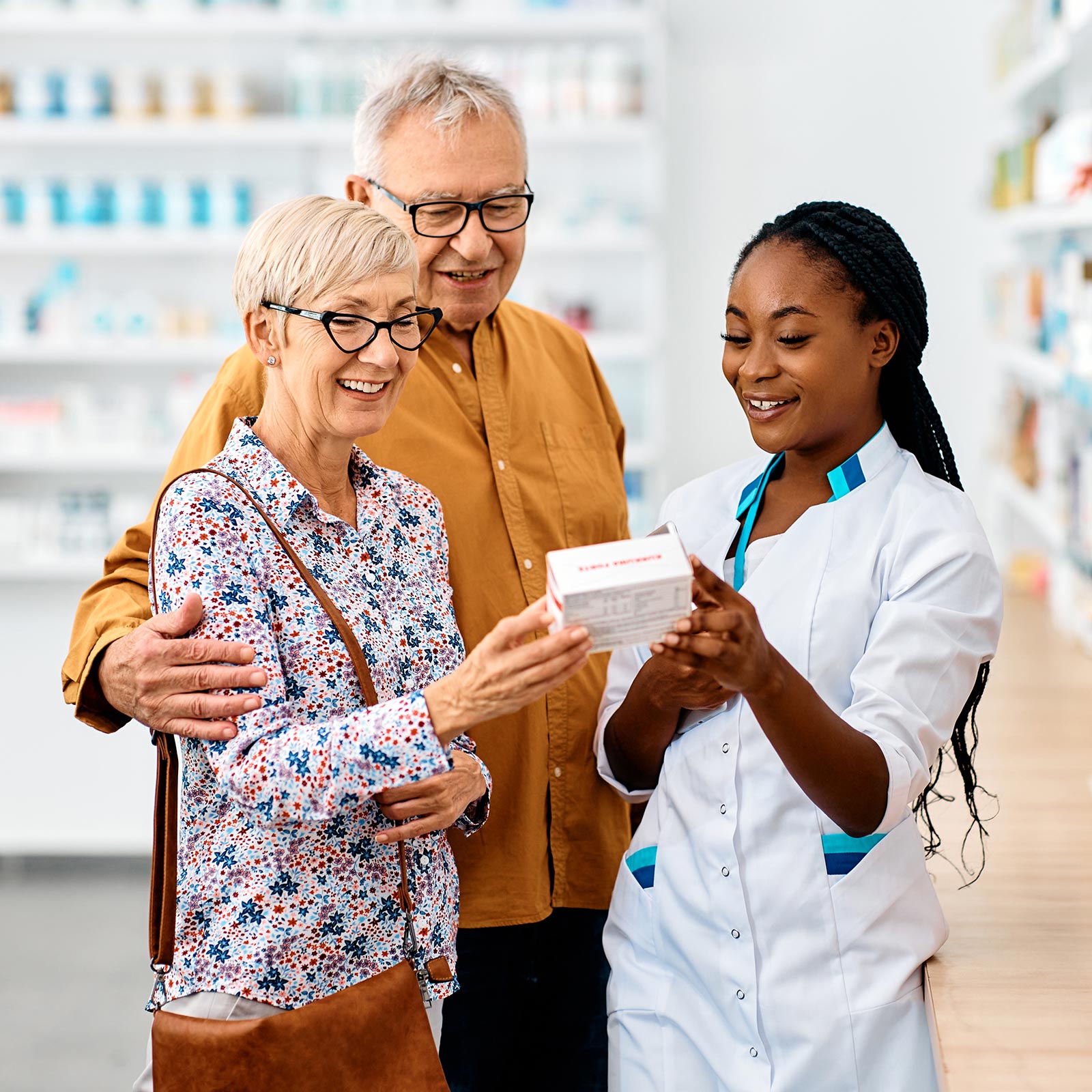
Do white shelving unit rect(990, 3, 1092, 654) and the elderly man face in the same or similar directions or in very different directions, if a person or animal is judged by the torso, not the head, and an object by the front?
very different directions

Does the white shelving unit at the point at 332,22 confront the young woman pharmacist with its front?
yes

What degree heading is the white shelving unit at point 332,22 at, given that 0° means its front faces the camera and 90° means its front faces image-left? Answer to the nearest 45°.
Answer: approximately 0°

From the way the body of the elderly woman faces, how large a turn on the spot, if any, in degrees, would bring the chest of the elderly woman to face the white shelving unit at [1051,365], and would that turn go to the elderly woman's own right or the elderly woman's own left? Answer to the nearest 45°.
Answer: approximately 90° to the elderly woman's own left

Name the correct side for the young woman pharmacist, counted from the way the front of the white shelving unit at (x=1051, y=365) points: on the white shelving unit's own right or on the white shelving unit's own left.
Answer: on the white shelving unit's own left

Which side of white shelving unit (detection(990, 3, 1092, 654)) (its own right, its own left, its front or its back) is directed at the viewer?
left

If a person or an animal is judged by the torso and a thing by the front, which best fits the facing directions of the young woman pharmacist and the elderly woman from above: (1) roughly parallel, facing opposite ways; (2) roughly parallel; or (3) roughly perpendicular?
roughly perpendicular

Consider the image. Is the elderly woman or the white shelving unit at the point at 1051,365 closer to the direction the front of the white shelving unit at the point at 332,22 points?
the elderly woman

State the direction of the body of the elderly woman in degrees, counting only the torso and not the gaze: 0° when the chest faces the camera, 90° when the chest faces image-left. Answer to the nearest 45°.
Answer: approximately 315°
